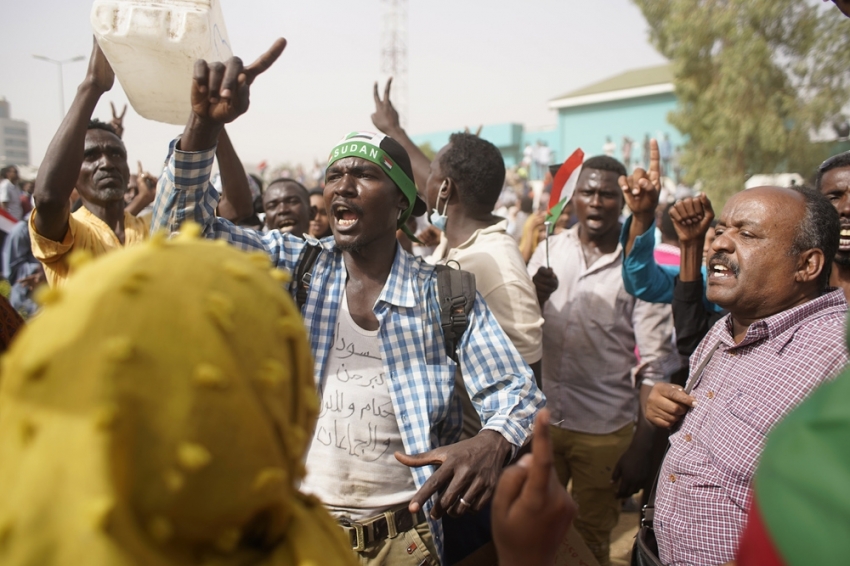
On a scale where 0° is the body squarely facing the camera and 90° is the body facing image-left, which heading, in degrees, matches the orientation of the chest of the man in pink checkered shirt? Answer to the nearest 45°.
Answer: approximately 45°

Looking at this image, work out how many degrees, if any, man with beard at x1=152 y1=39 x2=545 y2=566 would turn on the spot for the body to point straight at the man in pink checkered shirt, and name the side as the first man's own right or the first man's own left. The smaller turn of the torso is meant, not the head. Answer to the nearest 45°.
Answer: approximately 135° to the first man's own left

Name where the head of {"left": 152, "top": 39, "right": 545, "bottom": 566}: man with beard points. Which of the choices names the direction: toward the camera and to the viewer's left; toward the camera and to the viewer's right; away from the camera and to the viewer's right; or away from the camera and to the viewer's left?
toward the camera and to the viewer's left

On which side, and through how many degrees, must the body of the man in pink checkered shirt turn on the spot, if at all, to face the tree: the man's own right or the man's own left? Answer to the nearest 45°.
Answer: approximately 135° to the man's own right

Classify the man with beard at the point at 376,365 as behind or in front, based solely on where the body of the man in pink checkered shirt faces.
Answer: in front

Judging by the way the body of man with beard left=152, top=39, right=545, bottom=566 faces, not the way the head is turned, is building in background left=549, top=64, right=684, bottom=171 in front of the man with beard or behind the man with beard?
behind

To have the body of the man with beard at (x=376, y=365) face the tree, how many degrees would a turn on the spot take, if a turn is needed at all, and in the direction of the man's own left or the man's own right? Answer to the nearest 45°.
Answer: approximately 180°

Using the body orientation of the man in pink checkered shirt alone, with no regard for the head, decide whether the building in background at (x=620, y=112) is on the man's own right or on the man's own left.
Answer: on the man's own right
